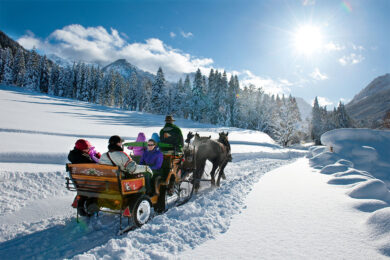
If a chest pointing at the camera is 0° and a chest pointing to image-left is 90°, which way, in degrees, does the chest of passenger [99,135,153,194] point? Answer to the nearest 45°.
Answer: approximately 225°

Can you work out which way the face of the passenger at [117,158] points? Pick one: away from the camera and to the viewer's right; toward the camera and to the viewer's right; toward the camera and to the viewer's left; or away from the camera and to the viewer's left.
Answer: away from the camera and to the viewer's right

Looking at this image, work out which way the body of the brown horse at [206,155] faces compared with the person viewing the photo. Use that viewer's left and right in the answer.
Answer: facing away from the viewer and to the right of the viewer

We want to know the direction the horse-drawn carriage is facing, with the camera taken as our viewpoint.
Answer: facing away from the viewer and to the right of the viewer
